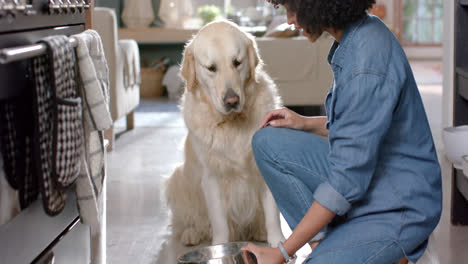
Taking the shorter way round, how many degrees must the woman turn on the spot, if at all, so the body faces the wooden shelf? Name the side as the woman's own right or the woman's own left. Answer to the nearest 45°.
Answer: approximately 90° to the woman's own right

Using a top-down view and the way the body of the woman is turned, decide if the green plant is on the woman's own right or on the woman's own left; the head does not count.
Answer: on the woman's own right

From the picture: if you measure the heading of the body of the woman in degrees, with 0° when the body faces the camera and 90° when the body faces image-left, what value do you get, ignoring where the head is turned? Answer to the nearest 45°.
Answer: approximately 90°
